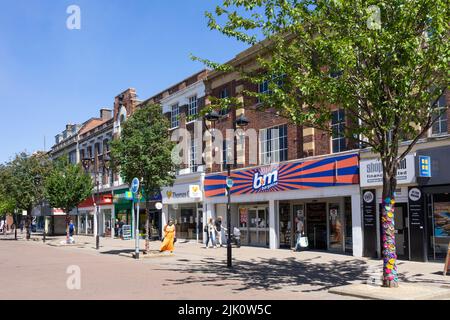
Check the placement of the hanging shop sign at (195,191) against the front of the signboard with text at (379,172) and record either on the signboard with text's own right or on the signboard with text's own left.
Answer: on the signboard with text's own right

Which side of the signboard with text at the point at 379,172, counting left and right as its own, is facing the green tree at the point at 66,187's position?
right

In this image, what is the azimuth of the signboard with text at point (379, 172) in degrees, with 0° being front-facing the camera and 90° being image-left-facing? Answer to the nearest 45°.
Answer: approximately 45°

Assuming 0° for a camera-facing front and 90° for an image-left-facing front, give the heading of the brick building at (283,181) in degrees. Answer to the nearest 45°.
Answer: approximately 45°

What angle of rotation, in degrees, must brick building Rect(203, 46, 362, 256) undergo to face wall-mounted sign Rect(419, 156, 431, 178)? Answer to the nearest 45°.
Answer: approximately 90° to its left

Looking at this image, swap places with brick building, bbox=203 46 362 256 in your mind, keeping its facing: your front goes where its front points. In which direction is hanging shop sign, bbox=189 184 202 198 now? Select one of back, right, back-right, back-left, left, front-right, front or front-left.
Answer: right

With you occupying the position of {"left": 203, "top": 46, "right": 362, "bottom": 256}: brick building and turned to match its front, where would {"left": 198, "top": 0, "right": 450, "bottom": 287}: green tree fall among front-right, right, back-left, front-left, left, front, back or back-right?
front-left

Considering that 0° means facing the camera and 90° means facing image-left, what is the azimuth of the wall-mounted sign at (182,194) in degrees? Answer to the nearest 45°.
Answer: approximately 45°
